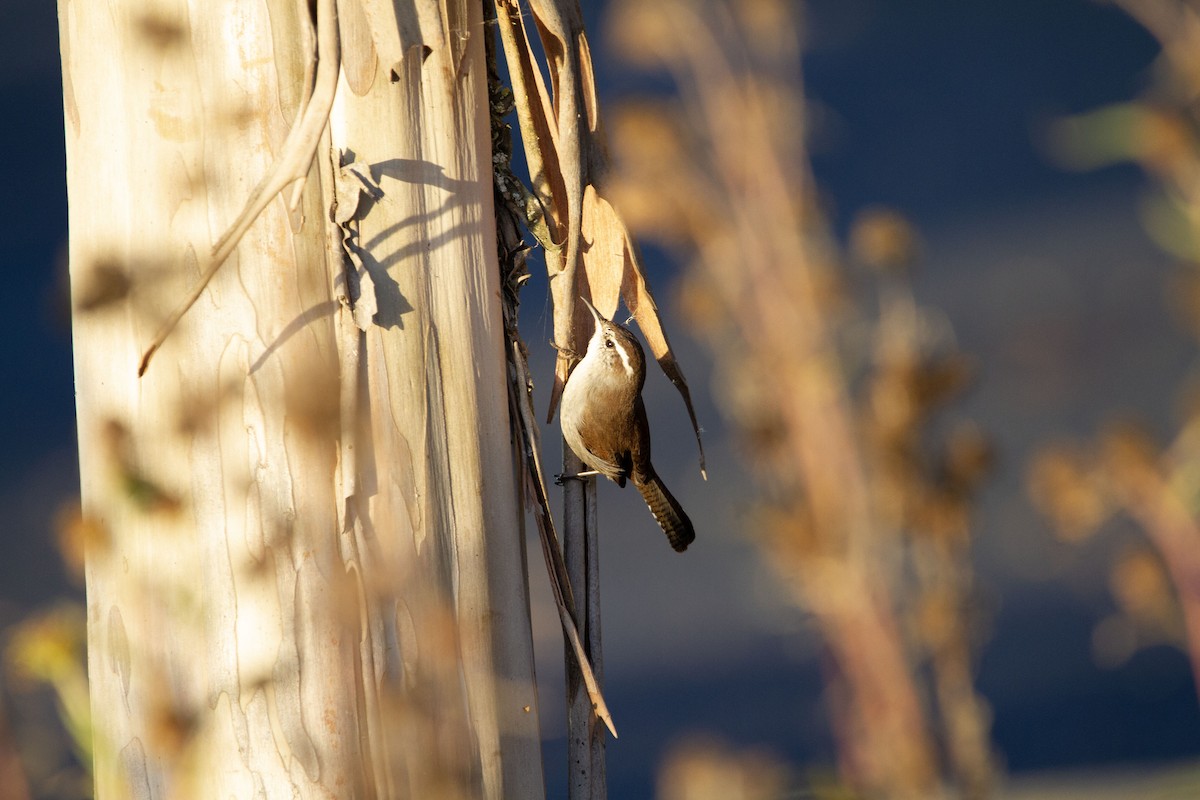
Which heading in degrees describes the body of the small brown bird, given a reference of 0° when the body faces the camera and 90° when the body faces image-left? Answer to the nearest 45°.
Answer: approximately 90°
